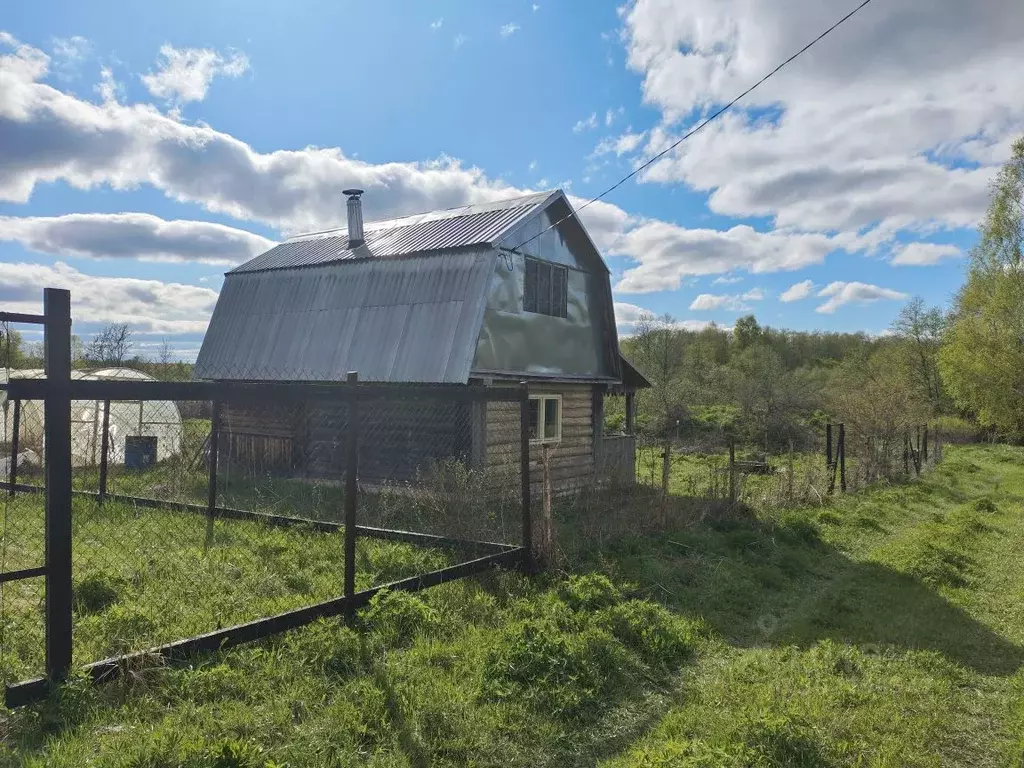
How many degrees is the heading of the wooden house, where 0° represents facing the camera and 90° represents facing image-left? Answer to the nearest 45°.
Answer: approximately 315°

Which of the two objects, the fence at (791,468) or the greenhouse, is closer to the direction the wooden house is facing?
the fence

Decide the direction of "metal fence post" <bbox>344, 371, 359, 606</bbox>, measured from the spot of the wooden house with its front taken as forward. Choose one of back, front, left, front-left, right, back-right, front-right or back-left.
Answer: front-right

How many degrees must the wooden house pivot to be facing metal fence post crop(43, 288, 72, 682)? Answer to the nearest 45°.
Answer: approximately 45° to its right

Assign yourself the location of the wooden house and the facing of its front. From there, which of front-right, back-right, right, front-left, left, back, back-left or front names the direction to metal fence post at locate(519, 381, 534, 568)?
front-right

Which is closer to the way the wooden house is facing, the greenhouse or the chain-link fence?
the chain-link fence

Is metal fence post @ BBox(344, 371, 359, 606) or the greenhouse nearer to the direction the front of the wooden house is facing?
the metal fence post

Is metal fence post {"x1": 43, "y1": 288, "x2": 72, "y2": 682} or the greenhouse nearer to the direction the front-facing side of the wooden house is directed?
the metal fence post

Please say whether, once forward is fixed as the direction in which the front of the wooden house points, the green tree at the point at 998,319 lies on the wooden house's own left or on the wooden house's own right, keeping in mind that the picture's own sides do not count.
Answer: on the wooden house's own left
